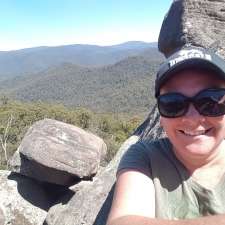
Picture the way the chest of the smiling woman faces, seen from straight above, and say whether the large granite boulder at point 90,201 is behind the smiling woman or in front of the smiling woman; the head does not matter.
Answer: behind

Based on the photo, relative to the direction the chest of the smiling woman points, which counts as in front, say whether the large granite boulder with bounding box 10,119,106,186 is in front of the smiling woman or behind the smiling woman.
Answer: behind

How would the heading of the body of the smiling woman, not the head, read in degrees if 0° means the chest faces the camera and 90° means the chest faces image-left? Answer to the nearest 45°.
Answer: approximately 0°

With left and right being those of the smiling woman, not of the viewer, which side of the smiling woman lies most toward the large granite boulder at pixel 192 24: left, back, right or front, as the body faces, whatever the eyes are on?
back

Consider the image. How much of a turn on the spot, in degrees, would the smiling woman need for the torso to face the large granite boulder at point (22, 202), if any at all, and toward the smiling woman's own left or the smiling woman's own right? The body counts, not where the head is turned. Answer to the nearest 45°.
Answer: approximately 135° to the smiling woman's own right
